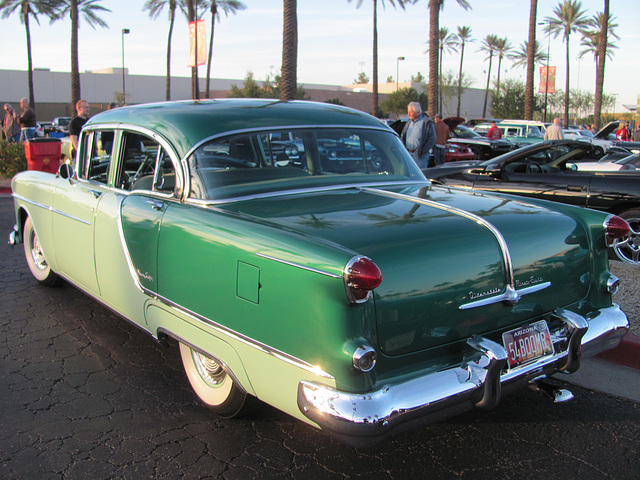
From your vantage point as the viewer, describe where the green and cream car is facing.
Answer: facing away from the viewer and to the left of the viewer

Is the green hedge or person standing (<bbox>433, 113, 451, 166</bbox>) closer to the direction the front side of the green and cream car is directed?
the green hedge

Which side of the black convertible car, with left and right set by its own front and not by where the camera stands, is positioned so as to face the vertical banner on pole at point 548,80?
right

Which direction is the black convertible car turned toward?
to the viewer's left

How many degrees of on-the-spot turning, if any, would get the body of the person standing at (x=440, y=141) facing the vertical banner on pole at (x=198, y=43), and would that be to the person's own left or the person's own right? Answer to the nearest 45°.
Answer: approximately 45° to the person's own left

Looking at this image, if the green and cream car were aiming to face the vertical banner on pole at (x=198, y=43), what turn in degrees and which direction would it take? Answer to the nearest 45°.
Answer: approximately 45° to its right

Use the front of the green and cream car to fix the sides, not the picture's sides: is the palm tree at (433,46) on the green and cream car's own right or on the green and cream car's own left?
on the green and cream car's own right
